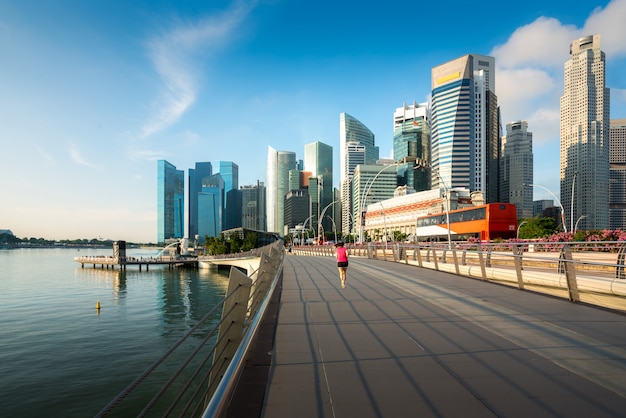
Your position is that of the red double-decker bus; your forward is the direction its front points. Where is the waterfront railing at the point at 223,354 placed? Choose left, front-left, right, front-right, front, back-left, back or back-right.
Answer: back-left

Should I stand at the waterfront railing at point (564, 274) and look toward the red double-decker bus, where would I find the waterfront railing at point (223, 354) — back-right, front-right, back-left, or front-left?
back-left

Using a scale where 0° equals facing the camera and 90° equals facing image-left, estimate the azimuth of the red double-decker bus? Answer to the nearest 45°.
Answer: approximately 135°
